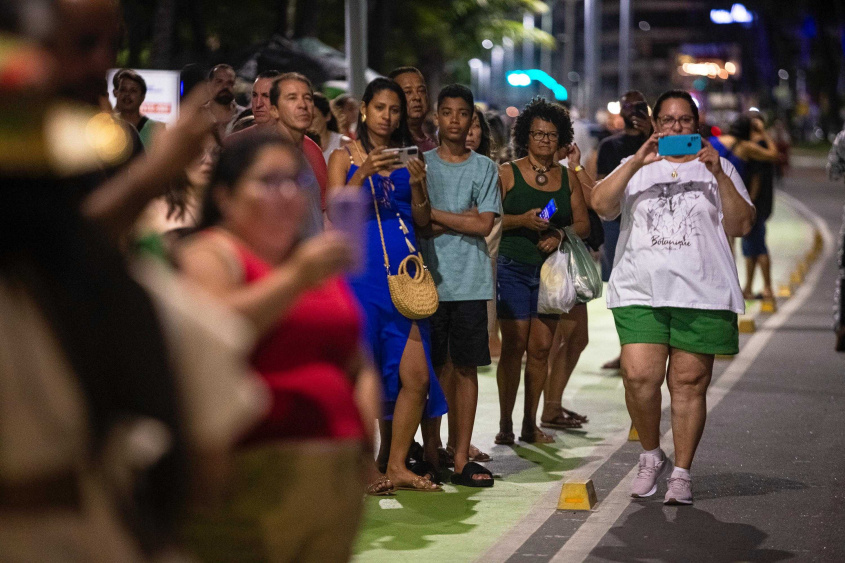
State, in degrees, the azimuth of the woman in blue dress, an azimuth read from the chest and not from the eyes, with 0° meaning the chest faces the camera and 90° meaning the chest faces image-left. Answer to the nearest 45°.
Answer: approximately 315°

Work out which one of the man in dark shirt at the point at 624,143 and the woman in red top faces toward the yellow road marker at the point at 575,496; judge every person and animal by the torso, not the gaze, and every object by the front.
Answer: the man in dark shirt

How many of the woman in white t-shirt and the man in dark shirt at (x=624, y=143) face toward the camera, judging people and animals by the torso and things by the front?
2

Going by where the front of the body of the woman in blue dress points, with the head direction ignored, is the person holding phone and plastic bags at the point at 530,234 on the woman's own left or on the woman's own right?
on the woman's own left

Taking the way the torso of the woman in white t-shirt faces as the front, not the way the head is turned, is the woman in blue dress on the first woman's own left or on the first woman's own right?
on the first woman's own right

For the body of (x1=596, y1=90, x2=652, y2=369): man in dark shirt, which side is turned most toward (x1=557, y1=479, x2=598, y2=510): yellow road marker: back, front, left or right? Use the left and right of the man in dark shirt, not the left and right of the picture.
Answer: front

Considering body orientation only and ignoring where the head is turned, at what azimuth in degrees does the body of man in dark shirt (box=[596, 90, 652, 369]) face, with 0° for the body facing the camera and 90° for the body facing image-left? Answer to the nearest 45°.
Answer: approximately 0°

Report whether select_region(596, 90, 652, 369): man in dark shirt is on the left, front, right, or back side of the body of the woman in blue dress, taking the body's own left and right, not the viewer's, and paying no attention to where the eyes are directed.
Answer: left
